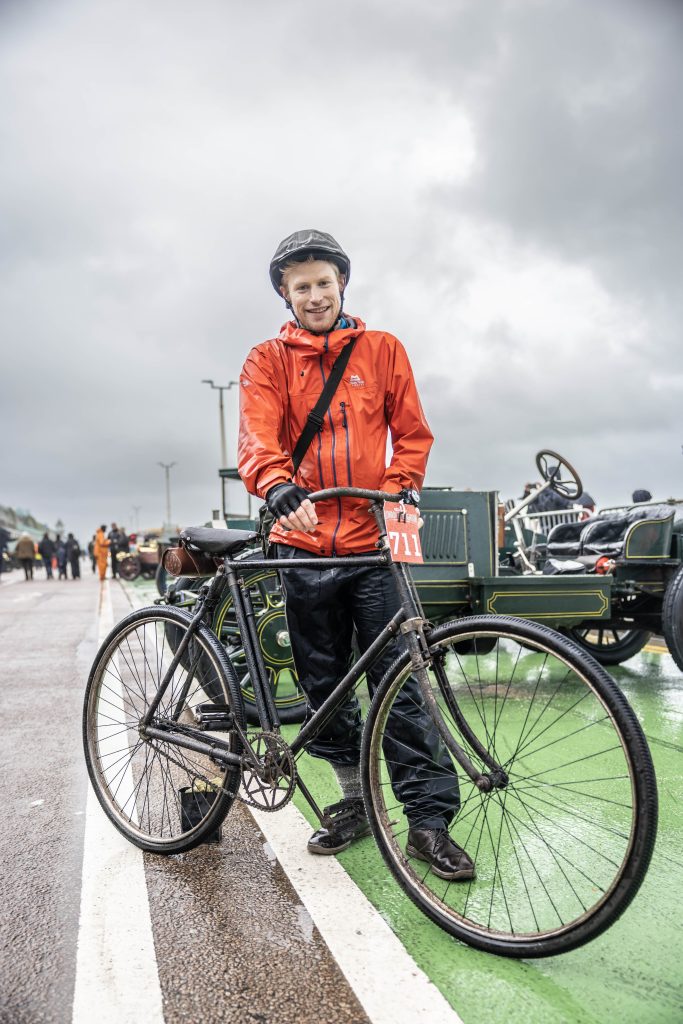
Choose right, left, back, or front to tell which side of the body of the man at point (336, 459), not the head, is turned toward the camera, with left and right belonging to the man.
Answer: front

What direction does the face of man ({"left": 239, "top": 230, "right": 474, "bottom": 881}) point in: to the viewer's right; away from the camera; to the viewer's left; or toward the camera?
toward the camera

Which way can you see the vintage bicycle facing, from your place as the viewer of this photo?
facing the viewer and to the right of the viewer

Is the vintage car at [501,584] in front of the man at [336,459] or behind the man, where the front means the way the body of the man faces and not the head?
behind

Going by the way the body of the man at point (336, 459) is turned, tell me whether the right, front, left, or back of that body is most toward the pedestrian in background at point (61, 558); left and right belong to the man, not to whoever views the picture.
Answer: back

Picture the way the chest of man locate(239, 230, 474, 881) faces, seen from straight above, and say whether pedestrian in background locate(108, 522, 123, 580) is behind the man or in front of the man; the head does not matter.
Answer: behind

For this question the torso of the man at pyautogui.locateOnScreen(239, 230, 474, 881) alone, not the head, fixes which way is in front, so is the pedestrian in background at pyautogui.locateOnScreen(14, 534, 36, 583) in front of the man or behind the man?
behind

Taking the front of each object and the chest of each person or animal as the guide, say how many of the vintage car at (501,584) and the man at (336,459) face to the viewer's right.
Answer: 0

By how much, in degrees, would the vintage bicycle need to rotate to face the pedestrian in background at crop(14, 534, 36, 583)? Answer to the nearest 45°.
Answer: approximately 180°

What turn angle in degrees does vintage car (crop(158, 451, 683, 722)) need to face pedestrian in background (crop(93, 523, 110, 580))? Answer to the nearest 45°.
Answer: approximately 90° to its right

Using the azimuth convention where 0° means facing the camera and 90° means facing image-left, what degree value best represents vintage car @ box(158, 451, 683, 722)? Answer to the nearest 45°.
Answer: approximately 45°

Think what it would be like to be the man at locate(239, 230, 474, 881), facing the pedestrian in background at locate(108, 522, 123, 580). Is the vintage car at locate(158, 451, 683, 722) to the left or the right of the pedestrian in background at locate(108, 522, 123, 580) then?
right

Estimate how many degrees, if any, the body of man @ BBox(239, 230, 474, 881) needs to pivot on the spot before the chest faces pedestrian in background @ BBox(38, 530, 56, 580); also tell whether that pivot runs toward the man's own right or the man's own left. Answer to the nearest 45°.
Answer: approximately 135° to the man's own right

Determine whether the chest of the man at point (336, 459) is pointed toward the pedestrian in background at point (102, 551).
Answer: no

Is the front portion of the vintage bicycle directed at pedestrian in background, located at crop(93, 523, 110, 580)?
no

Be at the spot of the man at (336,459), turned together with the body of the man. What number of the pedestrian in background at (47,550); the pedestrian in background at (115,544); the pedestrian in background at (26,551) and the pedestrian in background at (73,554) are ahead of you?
0
